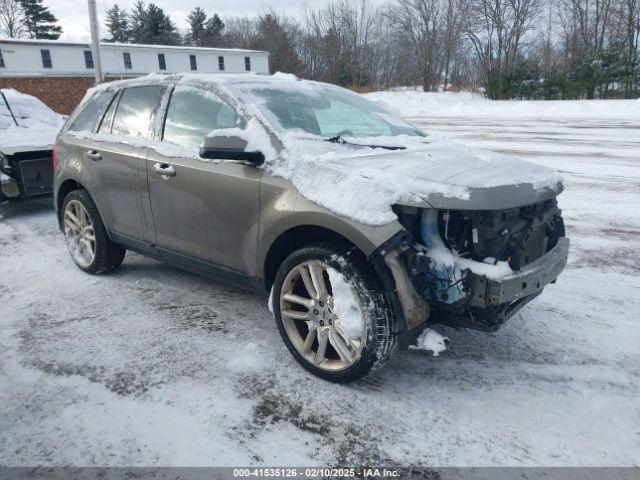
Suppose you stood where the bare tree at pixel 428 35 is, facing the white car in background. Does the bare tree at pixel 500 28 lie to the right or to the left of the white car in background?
left

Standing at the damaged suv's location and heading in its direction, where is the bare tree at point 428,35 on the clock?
The bare tree is roughly at 8 o'clock from the damaged suv.

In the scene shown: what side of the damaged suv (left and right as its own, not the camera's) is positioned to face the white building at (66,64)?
back

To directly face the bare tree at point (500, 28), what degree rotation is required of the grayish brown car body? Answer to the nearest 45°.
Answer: approximately 135° to its left

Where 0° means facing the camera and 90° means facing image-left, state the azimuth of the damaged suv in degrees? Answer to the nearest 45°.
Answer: approximately 315°

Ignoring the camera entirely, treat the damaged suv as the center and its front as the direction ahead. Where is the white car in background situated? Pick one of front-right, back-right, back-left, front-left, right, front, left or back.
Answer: back

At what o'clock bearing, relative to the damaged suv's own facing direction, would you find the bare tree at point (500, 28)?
The bare tree is roughly at 8 o'clock from the damaged suv.

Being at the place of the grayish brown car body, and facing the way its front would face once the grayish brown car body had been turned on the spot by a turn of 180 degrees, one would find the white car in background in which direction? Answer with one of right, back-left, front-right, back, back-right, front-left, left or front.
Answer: front

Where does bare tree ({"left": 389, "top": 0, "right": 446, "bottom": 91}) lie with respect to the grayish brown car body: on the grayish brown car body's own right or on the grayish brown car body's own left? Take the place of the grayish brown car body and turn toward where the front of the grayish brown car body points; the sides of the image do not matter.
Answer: on the grayish brown car body's own left

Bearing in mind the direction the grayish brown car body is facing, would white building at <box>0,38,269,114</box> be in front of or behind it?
behind
